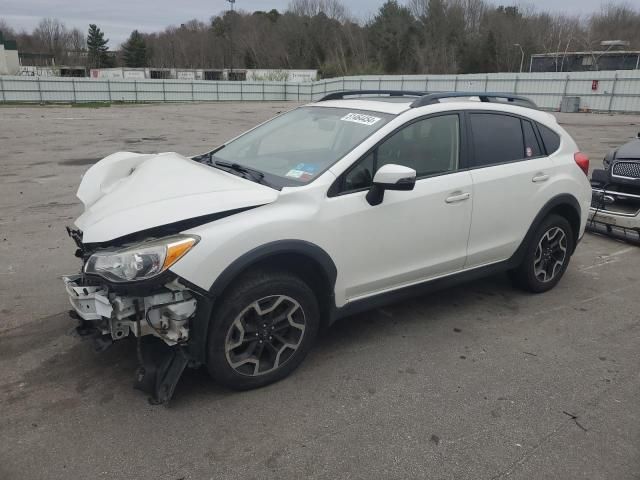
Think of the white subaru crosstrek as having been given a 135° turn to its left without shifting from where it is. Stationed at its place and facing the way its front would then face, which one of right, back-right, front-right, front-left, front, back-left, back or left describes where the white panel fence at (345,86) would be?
left

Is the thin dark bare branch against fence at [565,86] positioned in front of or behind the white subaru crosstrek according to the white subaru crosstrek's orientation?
behind

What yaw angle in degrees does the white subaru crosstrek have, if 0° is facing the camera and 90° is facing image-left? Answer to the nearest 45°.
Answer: approximately 45°
